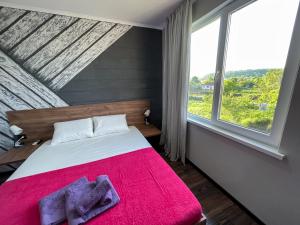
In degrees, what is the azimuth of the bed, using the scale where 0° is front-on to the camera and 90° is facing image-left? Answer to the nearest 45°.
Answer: approximately 0°

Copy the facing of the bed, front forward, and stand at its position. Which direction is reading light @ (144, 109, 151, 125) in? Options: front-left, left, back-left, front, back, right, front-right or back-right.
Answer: back-left

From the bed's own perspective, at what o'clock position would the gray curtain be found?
The gray curtain is roughly at 8 o'clock from the bed.

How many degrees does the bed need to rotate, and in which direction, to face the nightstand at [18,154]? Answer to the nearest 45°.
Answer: approximately 135° to its right

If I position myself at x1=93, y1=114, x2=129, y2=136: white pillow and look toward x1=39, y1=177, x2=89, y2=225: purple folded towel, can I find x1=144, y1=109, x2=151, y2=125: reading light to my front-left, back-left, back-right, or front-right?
back-left

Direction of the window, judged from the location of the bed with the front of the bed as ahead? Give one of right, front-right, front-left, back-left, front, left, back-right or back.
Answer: left
